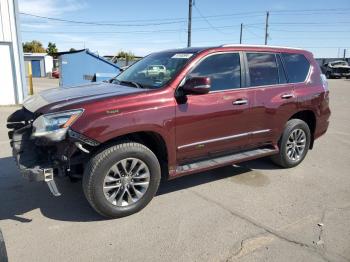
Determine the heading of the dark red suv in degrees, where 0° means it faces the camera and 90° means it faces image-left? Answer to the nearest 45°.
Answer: approximately 45°

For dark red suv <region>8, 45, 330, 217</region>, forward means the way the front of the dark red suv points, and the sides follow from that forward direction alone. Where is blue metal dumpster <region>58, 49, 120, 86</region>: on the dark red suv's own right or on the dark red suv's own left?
on the dark red suv's own right

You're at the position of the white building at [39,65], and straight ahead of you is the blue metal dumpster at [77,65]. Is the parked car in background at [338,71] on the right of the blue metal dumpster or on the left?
left

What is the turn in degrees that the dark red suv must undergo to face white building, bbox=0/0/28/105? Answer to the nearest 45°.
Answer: approximately 90° to its right

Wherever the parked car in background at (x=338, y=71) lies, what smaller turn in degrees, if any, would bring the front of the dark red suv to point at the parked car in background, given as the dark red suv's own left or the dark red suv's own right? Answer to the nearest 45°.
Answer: approximately 180°

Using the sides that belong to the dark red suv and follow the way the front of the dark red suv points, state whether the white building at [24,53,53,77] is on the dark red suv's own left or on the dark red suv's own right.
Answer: on the dark red suv's own right
